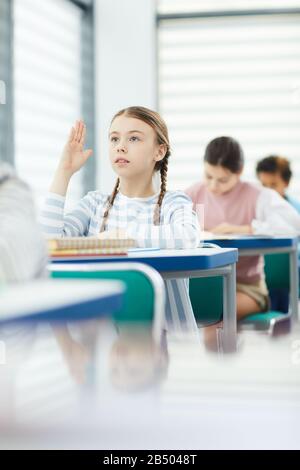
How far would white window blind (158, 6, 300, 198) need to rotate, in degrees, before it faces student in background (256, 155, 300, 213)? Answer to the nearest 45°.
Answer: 0° — it already faces them

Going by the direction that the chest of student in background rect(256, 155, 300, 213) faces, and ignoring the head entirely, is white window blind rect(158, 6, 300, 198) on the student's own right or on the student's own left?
on the student's own right

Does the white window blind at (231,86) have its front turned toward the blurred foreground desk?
yes

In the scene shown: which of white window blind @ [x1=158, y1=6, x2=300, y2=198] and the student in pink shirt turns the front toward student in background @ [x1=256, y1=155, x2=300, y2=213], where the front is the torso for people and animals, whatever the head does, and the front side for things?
the white window blind

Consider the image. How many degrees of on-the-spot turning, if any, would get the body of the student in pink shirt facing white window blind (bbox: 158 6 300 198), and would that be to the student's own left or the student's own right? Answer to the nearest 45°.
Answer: approximately 135° to the student's own right

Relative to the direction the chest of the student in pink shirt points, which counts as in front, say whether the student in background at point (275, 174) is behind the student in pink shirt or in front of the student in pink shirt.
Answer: behind

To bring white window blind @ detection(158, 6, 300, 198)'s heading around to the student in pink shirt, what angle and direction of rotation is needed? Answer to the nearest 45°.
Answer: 0° — it already faces them

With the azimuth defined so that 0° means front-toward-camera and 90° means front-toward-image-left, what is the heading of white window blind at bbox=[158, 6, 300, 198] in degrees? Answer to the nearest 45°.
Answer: approximately 0°
